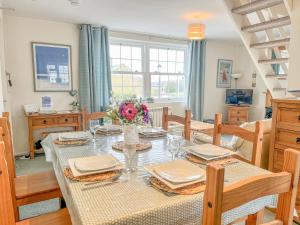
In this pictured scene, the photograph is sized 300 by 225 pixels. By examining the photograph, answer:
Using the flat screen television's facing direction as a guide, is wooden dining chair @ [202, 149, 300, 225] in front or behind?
in front

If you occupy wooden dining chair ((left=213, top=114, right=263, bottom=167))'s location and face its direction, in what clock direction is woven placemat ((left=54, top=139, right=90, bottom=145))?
The woven placemat is roughly at 1 o'clock from the wooden dining chair.

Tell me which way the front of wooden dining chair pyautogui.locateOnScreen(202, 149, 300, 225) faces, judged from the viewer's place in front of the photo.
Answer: facing away from the viewer and to the left of the viewer

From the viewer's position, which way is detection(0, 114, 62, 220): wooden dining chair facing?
facing to the right of the viewer

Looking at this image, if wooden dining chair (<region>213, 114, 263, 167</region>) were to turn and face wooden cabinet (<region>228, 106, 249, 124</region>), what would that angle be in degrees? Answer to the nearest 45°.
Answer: approximately 135° to its right

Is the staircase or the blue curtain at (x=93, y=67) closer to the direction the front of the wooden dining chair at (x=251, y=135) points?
the blue curtain

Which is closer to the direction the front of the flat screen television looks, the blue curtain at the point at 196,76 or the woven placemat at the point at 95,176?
the woven placemat

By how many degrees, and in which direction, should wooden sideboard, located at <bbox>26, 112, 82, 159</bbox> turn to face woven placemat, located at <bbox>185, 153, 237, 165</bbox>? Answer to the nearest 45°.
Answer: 0° — it already faces it

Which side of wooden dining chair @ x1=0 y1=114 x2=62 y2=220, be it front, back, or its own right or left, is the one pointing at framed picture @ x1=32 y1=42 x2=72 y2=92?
left

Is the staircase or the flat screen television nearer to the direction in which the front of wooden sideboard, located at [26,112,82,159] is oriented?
the staircase
